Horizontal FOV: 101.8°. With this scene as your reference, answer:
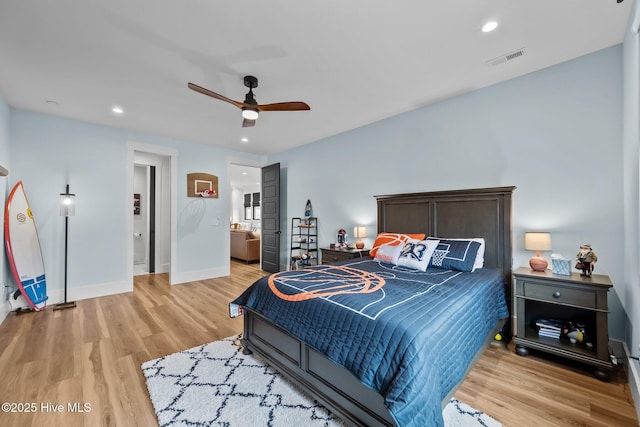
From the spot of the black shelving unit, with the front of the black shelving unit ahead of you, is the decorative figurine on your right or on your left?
on your left

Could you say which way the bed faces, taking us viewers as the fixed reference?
facing the viewer and to the left of the viewer

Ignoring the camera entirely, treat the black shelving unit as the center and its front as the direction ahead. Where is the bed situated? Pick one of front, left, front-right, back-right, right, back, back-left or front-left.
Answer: front-left

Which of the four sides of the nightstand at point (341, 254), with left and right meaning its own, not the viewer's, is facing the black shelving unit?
right

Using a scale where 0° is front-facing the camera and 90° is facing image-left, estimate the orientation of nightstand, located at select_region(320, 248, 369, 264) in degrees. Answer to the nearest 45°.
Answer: approximately 45°

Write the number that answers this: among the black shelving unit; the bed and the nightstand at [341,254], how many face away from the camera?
0

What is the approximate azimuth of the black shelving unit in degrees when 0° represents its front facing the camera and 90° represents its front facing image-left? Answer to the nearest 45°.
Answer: approximately 45°

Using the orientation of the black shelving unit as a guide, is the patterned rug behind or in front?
in front

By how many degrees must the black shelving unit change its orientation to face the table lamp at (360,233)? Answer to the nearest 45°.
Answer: approximately 90° to its left

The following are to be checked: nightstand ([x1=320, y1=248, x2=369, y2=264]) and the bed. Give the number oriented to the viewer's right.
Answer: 0

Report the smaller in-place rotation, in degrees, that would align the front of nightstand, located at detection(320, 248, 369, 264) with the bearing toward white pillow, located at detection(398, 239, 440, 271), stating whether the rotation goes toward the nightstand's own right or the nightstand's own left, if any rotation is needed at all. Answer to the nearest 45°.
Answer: approximately 90° to the nightstand's own left

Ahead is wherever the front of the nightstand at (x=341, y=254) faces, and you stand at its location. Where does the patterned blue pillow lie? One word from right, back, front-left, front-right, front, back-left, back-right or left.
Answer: left
